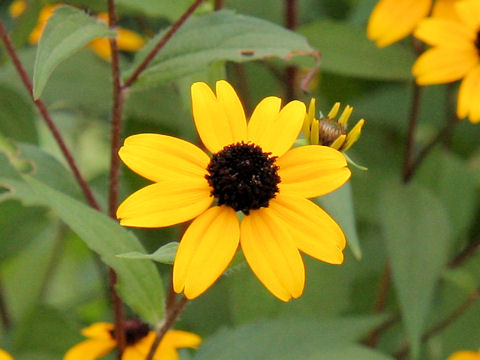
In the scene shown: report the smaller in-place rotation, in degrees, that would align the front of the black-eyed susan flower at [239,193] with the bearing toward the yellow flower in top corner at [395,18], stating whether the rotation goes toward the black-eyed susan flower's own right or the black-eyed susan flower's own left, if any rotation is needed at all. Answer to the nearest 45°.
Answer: approximately 135° to the black-eyed susan flower's own left

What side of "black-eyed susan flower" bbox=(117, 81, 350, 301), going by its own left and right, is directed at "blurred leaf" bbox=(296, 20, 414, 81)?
back

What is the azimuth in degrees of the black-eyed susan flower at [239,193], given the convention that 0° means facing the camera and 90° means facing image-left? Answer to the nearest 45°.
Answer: approximately 0°

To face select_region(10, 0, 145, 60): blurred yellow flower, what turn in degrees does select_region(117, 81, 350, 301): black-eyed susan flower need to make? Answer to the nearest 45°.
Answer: approximately 180°
